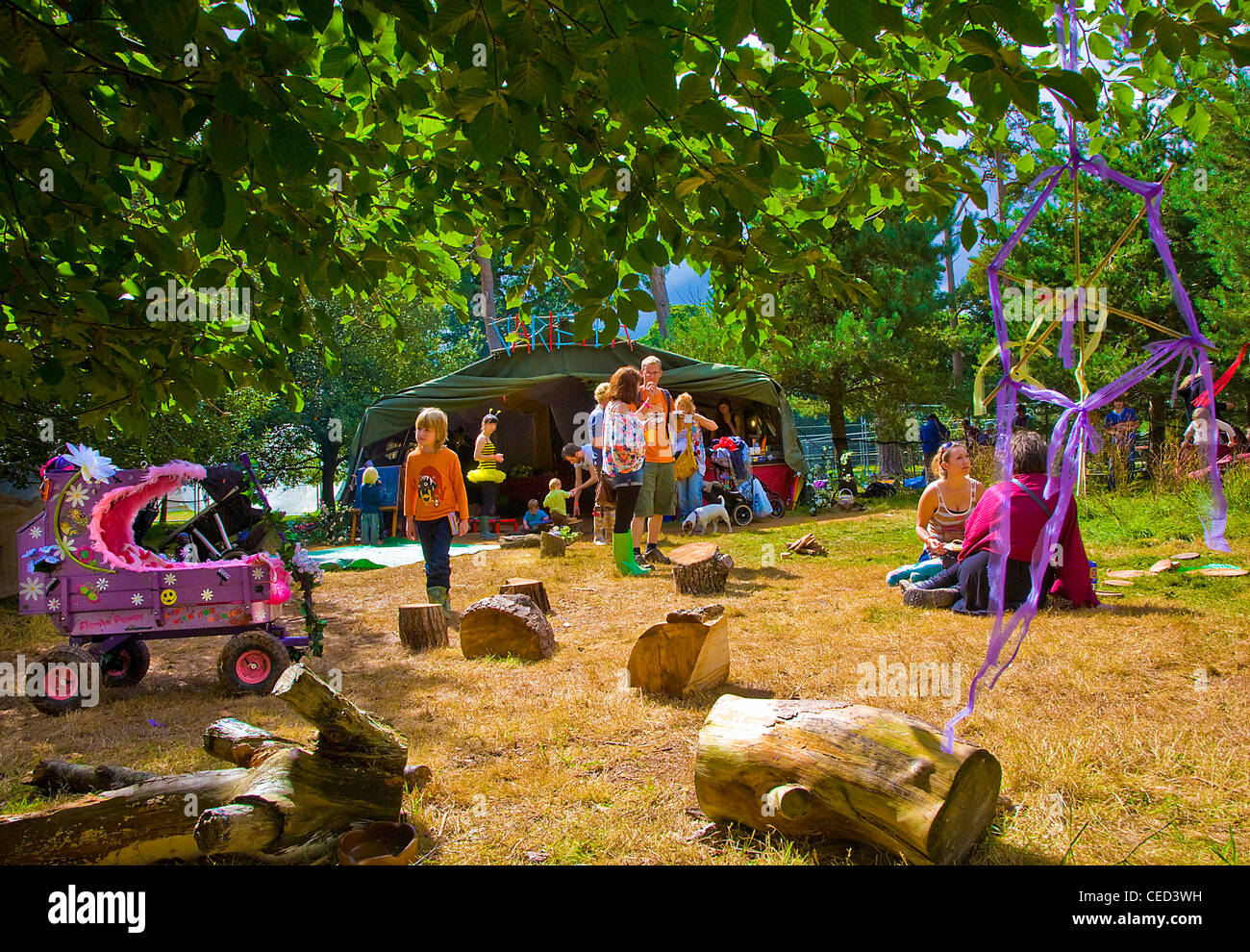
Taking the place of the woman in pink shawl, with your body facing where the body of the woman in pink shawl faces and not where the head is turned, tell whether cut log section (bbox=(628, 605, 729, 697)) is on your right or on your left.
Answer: on your left

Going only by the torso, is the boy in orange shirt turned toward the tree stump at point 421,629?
yes

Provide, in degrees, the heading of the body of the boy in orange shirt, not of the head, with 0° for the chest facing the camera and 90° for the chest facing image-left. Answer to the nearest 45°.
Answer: approximately 0°
